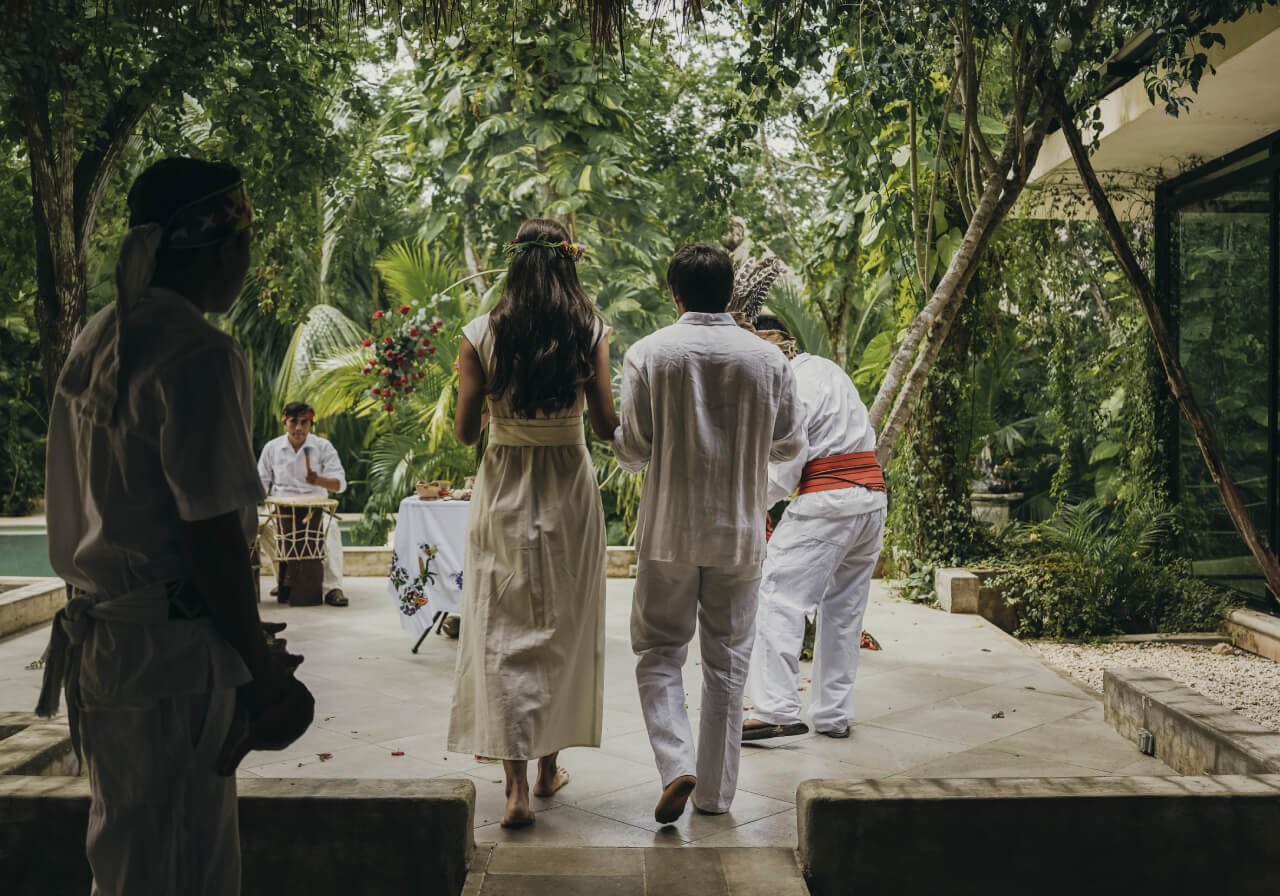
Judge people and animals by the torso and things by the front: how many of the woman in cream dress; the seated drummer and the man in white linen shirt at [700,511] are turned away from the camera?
2

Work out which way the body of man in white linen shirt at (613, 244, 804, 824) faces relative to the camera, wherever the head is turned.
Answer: away from the camera

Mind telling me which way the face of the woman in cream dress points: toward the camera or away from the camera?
away from the camera

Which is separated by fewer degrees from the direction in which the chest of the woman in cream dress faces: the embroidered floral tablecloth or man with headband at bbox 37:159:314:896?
the embroidered floral tablecloth

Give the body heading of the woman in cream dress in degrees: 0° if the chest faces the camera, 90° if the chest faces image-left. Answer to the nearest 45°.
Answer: approximately 180°

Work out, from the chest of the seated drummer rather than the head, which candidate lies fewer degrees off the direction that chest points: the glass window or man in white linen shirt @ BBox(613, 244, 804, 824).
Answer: the man in white linen shirt

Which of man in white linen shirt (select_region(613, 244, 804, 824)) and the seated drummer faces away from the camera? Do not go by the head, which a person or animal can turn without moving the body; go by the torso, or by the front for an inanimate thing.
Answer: the man in white linen shirt

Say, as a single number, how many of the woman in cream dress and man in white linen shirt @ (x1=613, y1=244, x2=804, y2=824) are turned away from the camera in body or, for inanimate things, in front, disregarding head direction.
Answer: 2

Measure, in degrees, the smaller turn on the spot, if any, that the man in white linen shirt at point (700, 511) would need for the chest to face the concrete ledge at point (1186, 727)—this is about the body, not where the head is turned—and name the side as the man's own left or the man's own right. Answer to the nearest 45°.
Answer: approximately 90° to the man's own right

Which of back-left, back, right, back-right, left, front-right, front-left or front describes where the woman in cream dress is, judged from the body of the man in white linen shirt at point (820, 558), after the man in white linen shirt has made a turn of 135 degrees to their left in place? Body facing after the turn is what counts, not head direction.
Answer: front-right

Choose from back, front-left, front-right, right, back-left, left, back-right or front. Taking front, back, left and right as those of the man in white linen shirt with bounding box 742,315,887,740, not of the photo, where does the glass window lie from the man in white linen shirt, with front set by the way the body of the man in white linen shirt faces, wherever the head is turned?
right

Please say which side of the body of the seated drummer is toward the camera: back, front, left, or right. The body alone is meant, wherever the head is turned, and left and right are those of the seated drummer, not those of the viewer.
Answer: front

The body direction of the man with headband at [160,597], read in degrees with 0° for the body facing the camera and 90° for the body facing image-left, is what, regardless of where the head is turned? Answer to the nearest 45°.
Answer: approximately 225°

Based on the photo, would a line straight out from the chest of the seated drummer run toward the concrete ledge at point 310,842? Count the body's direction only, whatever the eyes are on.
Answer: yes

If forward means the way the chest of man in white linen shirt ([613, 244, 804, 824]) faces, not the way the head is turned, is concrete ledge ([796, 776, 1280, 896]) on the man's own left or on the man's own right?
on the man's own right
